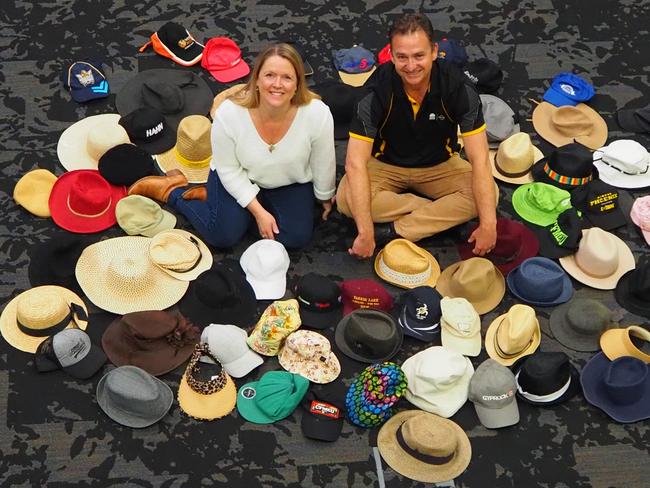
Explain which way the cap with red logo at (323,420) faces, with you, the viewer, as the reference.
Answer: facing the viewer

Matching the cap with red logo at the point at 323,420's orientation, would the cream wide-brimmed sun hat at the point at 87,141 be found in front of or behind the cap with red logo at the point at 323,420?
behind

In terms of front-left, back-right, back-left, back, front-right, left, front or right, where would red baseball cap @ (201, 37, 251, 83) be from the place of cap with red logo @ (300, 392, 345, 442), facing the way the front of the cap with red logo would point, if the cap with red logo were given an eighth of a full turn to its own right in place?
back-right

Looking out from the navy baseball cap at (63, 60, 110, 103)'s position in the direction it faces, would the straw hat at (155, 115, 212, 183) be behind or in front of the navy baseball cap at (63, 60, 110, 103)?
in front

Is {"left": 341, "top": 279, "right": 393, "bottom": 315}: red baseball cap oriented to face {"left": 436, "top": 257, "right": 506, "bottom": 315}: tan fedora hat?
no

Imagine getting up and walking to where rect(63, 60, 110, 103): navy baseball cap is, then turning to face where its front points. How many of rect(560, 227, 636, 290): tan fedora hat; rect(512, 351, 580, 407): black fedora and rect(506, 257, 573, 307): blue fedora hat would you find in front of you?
3

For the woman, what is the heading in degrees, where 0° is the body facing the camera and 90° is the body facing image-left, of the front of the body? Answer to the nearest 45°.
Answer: approximately 0°

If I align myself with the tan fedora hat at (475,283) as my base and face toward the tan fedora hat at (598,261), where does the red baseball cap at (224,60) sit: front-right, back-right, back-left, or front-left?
back-left

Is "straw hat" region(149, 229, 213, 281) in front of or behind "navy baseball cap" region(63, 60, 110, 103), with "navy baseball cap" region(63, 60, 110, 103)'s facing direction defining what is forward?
in front

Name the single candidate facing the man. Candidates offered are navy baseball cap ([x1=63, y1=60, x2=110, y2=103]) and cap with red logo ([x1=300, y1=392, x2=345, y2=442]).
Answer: the navy baseball cap

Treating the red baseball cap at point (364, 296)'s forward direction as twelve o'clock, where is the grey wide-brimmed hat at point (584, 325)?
The grey wide-brimmed hat is roughly at 9 o'clock from the red baseball cap.

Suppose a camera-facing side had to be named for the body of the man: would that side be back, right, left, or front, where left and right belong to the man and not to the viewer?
front

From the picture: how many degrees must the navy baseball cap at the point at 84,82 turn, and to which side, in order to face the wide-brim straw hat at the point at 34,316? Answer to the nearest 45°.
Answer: approximately 45° to its right

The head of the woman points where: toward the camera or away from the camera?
toward the camera

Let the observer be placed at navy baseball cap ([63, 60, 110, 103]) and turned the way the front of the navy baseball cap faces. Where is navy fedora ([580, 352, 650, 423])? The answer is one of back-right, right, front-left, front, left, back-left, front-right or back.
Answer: front

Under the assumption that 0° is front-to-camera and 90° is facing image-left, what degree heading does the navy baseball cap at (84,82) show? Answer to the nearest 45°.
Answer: approximately 315°

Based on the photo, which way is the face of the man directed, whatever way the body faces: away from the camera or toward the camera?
toward the camera

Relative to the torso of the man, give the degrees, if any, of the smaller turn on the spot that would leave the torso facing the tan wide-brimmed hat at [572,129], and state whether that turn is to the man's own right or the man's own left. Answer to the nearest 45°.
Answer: approximately 135° to the man's own left

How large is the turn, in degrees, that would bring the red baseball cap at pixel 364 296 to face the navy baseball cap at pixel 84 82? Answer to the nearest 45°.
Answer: approximately 135° to its right

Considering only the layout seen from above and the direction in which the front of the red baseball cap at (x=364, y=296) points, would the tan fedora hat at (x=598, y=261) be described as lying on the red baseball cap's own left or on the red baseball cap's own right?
on the red baseball cap's own left
